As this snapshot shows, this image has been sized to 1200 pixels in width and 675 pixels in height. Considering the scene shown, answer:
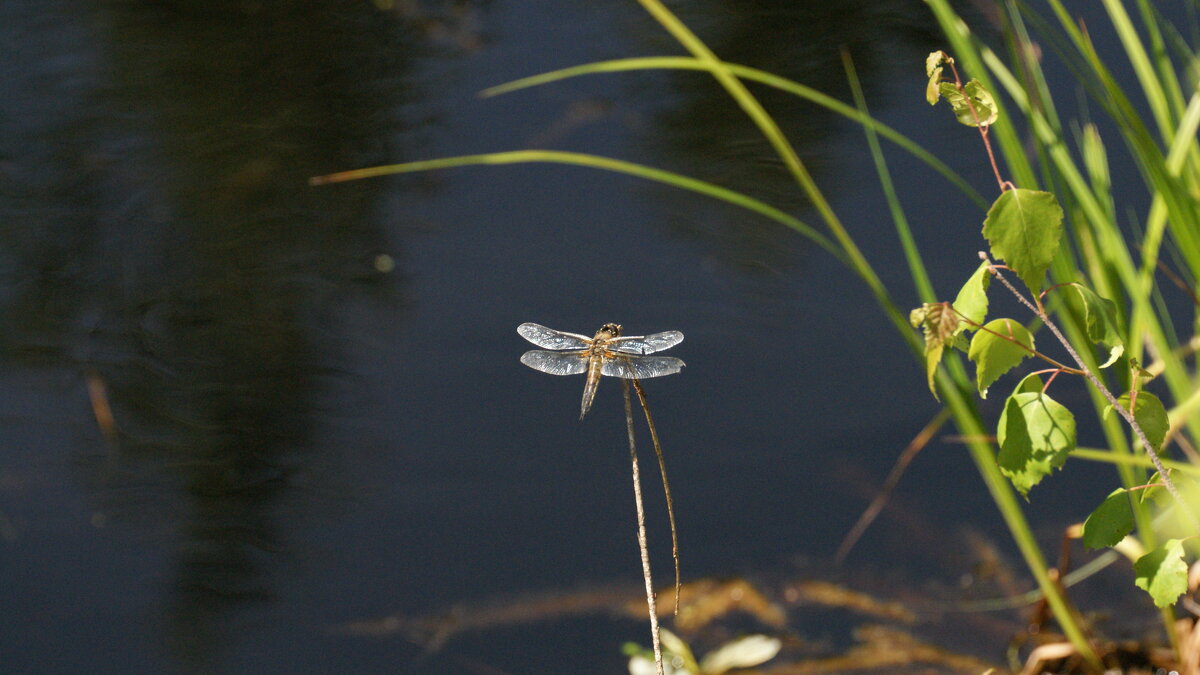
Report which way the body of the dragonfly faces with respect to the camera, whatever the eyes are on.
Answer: away from the camera

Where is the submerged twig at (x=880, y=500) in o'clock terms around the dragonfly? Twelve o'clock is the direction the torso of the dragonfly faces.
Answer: The submerged twig is roughly at 1 o'clock from the dragonfly.
